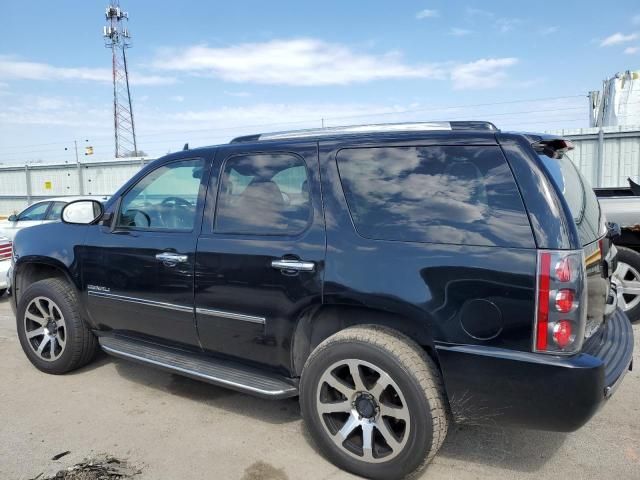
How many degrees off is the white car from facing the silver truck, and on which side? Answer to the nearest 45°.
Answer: approximately 135° to its left

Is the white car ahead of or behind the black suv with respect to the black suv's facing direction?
ahead

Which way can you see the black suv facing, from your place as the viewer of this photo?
facing away from the viewer and to the left of the viewer

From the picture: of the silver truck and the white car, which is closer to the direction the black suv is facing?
the white car

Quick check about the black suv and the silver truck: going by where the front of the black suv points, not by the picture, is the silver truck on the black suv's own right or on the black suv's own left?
on the black suv's own right

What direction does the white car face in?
to the viewer's left

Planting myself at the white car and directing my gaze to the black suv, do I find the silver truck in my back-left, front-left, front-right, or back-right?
front-left
